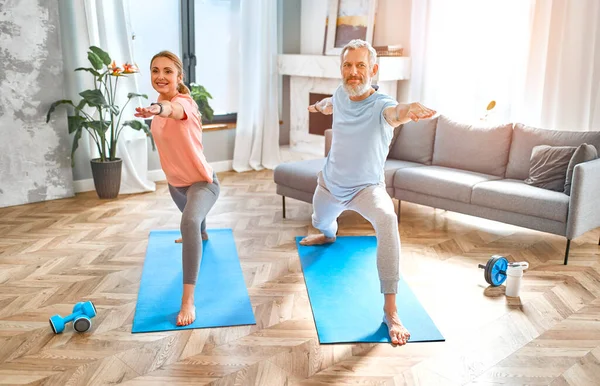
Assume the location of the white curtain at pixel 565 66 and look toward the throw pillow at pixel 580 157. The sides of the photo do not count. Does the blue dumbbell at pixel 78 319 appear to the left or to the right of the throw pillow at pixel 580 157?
right

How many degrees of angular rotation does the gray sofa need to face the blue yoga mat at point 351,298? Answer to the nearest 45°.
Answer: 0° — it already faces it

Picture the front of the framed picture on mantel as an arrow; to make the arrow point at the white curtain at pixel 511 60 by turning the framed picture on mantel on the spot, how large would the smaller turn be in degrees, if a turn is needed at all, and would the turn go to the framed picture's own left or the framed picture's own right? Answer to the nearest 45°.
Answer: approximately 45° to the framed picture's own left

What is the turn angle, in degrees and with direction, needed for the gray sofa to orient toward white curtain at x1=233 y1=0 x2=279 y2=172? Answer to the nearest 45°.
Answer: approximately 90° to its right

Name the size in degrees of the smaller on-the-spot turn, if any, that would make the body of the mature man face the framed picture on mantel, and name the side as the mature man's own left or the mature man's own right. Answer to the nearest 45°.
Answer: approximately 135° to the mature man's own right

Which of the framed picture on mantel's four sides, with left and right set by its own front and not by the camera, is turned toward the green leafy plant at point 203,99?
right

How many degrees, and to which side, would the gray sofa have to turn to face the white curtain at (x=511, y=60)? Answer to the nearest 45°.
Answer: approximately 135° to its right

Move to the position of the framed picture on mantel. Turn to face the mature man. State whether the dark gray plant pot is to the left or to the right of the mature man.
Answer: right

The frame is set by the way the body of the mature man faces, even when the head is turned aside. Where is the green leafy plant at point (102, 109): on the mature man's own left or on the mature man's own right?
on the mature man's own right

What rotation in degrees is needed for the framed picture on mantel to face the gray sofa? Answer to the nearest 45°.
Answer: approximately 45° to its left
